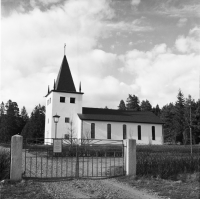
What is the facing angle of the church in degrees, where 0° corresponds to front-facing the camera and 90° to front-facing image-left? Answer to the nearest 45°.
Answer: approximately 90°

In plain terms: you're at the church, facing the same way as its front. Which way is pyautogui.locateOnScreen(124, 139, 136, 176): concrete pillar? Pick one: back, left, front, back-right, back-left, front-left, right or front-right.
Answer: left

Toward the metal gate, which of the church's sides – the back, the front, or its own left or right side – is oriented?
left

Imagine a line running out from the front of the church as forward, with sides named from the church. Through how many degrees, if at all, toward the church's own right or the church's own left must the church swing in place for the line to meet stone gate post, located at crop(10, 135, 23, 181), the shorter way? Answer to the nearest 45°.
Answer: approximately 90° to the church's own left

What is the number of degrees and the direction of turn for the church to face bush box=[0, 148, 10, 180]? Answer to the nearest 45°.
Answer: approximately 90° to its left
